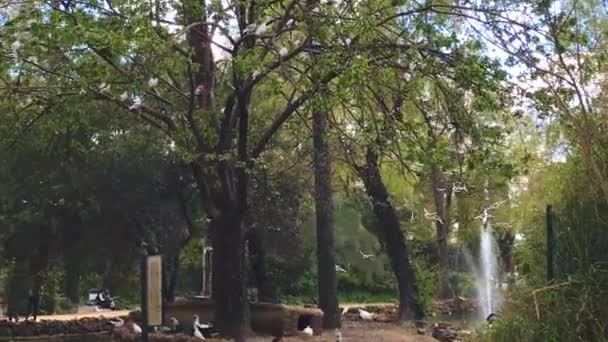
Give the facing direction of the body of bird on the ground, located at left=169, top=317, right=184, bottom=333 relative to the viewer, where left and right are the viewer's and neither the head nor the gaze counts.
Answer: facing to the left of the viewer

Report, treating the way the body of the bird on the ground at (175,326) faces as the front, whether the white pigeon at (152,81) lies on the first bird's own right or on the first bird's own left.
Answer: on the first bird's own left

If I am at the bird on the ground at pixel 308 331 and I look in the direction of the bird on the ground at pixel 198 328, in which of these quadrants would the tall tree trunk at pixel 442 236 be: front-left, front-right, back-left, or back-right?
back-right

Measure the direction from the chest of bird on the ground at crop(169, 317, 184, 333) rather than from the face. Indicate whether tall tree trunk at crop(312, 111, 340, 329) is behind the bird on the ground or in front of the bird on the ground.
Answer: behind

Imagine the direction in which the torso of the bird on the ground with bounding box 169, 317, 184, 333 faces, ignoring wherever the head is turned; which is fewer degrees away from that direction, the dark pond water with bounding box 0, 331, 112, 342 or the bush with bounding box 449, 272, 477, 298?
the dark pond water

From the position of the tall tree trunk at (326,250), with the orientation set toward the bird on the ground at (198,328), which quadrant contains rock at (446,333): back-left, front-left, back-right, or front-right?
back-left

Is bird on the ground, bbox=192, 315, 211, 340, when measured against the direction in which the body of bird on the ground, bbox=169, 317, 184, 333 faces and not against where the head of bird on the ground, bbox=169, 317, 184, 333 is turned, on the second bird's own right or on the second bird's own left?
on the second bird's own left
